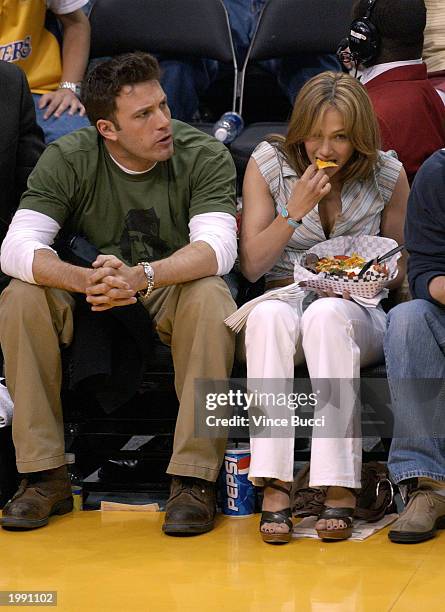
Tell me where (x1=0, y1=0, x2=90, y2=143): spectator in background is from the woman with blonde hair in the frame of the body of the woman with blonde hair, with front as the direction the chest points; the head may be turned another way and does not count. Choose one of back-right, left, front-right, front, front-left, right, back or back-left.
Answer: back-right

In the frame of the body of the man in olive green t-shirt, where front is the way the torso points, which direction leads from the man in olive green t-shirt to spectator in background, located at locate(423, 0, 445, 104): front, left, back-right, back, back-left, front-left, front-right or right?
back-left

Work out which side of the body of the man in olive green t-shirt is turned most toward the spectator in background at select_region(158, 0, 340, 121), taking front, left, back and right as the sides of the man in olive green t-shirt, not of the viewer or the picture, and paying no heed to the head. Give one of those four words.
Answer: back

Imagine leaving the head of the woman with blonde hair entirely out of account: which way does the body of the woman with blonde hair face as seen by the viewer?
toward the camera

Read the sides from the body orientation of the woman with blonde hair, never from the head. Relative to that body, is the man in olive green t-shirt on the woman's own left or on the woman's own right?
on the woman's own right

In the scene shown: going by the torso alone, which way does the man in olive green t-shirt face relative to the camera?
toward the camera

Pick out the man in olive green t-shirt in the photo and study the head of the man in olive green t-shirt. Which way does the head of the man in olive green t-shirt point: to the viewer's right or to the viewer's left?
to the viewer's right

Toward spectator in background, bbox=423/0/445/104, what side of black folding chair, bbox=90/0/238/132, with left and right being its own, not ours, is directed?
left

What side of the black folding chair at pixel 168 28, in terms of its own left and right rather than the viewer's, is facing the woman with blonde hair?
front
